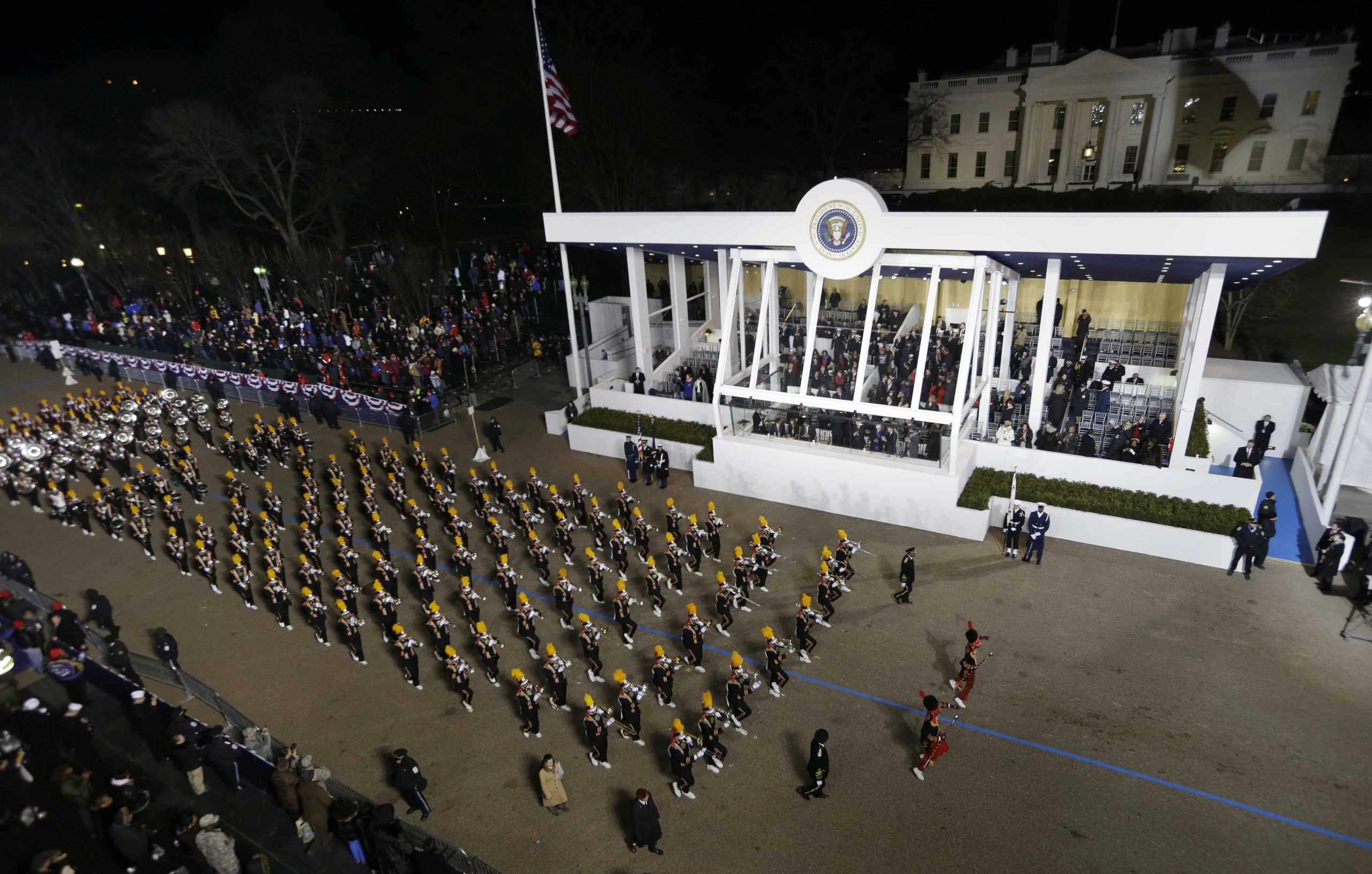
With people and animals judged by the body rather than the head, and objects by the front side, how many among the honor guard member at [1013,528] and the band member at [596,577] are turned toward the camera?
1

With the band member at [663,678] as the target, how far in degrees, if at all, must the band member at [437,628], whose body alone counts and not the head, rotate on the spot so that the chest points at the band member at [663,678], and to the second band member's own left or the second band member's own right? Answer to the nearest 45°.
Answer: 0° — they already face them

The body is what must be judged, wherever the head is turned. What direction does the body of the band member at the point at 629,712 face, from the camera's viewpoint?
to the viewer's right

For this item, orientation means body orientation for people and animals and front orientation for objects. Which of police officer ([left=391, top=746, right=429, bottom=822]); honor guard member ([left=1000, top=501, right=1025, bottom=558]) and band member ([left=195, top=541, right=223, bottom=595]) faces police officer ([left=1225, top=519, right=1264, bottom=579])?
band member ([left=195, top=541, right=223, bottom=595])

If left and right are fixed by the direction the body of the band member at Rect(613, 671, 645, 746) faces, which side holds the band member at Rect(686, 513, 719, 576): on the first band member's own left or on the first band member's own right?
on the first band member's own left

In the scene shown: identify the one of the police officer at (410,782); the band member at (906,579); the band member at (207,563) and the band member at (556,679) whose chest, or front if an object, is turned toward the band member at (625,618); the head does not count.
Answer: the band member at (207,563)

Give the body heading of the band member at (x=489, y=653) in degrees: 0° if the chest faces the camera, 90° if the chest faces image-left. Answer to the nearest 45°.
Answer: approximately 315°

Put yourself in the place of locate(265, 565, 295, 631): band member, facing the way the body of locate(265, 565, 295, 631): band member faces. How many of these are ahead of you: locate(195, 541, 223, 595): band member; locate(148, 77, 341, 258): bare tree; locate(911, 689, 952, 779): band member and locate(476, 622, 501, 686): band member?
2

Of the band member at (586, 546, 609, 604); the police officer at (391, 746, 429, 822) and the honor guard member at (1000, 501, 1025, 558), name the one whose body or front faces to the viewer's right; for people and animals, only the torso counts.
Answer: the band member at (586, 546, 609, 604)

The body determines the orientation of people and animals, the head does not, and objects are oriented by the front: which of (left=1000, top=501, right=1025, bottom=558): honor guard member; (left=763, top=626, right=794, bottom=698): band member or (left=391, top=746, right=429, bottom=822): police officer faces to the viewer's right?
(left=763, top=626, right=794, bottom=698): band member

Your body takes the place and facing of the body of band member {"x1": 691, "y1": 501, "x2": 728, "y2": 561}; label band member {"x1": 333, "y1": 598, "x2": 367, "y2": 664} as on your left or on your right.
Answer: on your right

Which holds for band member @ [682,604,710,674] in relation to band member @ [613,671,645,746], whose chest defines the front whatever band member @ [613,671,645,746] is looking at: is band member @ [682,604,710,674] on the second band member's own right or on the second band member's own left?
on the second band member's own left

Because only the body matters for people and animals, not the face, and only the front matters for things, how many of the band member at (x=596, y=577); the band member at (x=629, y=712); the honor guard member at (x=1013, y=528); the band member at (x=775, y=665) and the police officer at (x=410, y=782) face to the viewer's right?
3

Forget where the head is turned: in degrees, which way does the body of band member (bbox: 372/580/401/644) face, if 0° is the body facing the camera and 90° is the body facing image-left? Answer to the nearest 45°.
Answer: approximately 315°

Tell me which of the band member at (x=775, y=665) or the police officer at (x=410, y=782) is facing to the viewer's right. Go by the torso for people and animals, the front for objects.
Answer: the band member
